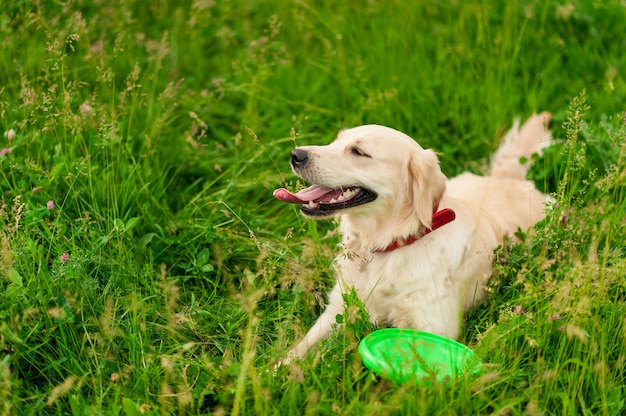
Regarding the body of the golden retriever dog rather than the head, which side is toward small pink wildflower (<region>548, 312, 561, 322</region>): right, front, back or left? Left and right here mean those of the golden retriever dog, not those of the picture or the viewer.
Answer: left

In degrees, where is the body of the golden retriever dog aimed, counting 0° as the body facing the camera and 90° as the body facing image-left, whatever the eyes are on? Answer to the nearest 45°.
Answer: approximately 45°

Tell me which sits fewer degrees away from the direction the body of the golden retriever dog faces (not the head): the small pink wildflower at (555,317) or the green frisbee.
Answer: the green frisbee

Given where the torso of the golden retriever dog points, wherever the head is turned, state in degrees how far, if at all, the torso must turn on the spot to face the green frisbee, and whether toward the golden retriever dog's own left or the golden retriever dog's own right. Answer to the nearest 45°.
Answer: approximately 45° to the golden retriever dog's own left
